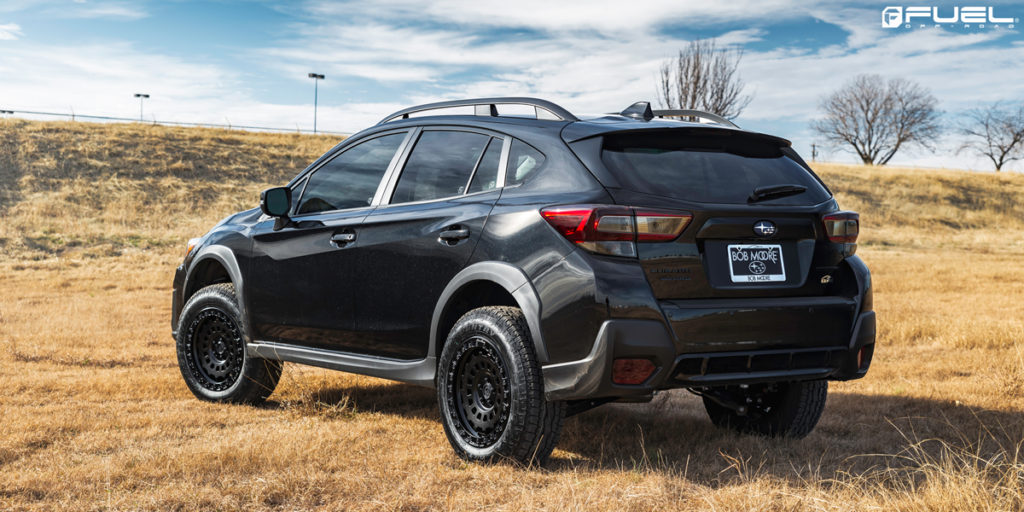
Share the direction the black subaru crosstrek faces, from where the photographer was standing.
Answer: facing away from the viewer and to the left of the viewer
